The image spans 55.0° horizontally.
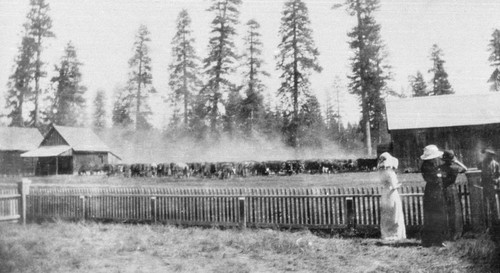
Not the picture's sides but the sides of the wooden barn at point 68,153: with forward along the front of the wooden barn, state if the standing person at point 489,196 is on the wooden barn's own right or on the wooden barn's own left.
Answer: on the wooden barn's own left

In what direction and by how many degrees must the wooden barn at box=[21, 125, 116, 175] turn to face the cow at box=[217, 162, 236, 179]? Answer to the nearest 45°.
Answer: approximately 90° to its left

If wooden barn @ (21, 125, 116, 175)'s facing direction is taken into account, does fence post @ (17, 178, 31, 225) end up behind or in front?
in front

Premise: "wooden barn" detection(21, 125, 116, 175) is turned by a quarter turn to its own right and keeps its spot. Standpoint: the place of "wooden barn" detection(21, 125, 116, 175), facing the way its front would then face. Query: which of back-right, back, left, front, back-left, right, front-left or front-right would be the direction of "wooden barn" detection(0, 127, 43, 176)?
front

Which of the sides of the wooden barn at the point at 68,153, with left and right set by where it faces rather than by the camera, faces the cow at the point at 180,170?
left

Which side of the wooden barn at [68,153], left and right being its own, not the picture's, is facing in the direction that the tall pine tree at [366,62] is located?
left

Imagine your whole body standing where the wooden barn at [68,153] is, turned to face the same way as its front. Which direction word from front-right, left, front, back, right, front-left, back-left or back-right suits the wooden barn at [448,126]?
left

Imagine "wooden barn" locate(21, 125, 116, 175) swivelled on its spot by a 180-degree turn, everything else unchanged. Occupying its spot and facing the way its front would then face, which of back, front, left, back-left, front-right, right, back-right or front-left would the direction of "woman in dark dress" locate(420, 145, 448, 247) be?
back-right

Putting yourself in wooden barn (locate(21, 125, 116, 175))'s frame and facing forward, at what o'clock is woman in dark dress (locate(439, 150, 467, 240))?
The woman in dark dress is roughly at 10 o'clock from the wooden barn.

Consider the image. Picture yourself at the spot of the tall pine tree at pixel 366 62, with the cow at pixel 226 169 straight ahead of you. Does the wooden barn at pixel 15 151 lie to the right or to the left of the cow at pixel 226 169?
right

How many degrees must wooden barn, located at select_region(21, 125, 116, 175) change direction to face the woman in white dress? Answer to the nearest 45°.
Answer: approximately 45° to its left

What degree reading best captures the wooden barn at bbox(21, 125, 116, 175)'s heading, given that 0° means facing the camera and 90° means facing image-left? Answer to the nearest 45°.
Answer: approximately 45°
